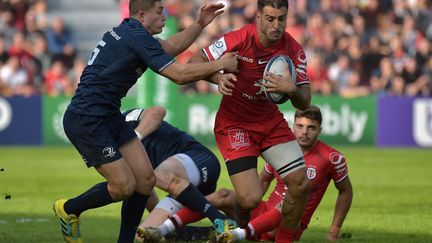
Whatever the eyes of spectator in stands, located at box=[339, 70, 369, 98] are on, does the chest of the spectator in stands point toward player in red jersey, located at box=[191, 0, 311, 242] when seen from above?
yes

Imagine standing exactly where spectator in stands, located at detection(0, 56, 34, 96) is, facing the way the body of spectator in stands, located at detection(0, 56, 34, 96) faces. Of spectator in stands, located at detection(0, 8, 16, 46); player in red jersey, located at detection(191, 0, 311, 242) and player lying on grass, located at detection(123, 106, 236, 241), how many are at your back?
1

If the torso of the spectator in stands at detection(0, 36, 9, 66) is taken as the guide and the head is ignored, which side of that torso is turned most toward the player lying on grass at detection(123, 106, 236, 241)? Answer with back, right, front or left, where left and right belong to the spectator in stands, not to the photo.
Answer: front

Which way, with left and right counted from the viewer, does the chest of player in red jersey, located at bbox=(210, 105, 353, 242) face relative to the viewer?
facing the viewer and to the left of the viewer

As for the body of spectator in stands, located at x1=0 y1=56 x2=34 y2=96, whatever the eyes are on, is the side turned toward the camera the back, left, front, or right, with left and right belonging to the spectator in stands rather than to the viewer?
front

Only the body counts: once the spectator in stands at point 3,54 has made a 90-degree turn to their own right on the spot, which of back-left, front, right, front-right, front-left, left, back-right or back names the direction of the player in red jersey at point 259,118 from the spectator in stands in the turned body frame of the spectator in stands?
left

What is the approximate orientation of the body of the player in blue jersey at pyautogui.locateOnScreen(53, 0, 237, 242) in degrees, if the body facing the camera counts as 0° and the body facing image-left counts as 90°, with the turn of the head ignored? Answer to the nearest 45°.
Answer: approximately 270°

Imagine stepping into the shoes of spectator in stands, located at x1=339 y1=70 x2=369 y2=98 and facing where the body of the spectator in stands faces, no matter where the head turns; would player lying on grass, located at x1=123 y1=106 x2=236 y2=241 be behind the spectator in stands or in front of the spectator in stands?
in front

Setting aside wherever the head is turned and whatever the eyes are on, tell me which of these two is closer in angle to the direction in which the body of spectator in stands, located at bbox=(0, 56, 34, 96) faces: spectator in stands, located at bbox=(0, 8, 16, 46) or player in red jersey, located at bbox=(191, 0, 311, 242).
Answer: the player in red jersey

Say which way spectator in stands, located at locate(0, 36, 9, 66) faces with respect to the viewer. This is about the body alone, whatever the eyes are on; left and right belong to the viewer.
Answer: facing the viewer

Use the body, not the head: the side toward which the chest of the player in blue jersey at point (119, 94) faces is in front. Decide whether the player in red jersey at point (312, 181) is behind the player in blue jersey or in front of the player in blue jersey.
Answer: in front

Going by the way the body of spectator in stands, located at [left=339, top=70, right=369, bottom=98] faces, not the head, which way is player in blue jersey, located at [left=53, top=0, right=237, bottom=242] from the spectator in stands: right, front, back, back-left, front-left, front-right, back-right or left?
front

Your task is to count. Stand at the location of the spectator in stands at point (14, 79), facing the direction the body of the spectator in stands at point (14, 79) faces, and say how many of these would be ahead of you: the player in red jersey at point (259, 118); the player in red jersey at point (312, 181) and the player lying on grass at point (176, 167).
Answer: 3

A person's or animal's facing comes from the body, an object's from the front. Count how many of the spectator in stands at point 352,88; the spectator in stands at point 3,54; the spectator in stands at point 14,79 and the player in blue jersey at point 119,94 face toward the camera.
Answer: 3

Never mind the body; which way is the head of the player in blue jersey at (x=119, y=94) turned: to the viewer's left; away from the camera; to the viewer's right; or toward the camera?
to the viewer's right

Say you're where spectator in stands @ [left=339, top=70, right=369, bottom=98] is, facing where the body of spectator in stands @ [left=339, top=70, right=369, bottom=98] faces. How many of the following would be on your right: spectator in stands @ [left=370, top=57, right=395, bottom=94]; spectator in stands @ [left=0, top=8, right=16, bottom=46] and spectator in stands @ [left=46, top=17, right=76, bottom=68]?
2

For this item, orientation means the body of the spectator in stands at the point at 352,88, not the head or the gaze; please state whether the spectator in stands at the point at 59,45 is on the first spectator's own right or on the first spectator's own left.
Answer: on the first spectator's own right

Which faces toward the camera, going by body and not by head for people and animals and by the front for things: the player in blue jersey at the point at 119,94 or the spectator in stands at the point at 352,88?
the spectator in stands

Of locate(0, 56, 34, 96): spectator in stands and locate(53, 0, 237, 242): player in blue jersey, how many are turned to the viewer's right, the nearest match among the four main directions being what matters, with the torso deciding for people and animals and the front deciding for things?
1
